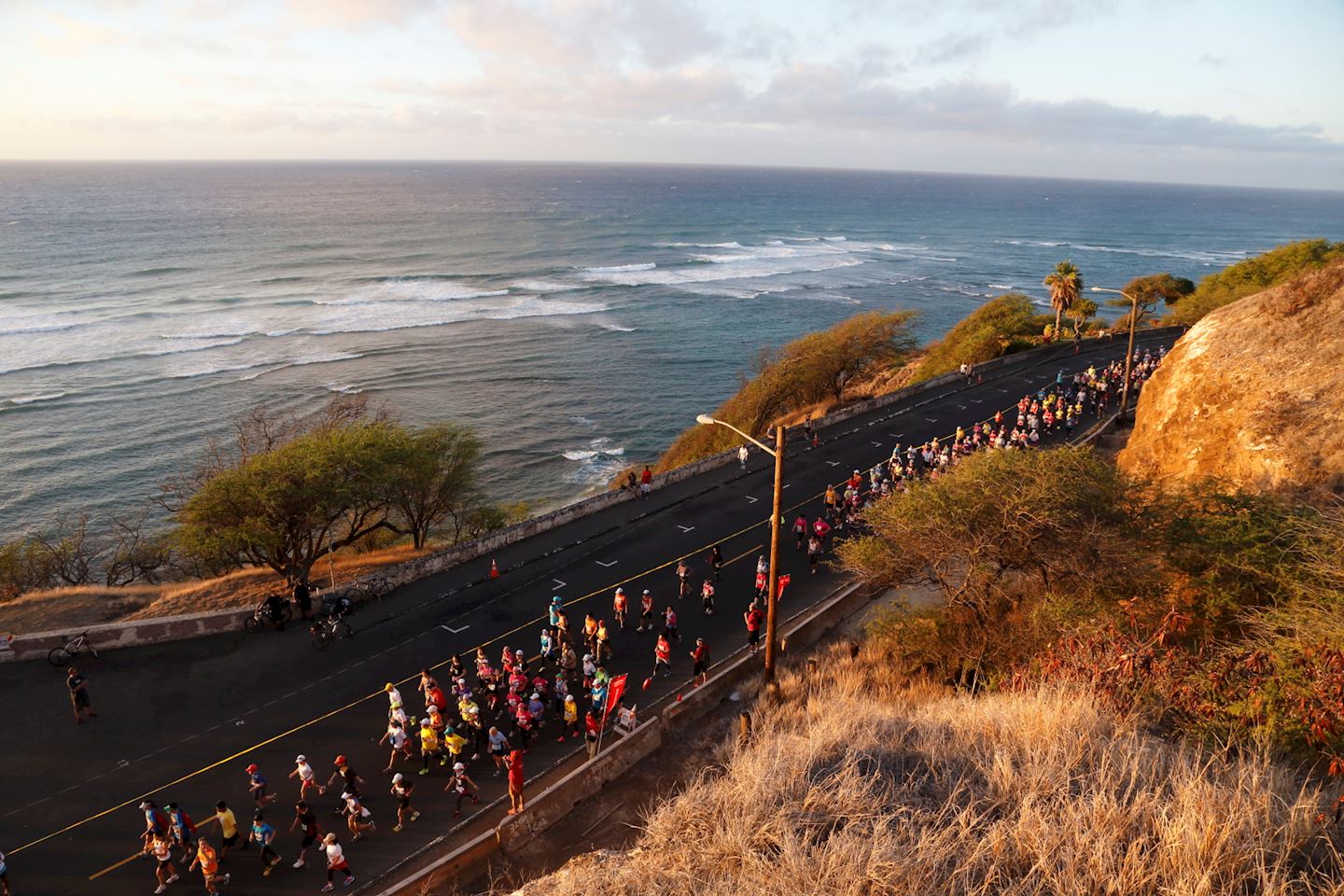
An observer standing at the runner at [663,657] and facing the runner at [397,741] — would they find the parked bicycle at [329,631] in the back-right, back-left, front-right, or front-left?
front-right

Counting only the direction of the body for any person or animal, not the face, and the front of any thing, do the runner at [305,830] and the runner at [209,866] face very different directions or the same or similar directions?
same or similar directions

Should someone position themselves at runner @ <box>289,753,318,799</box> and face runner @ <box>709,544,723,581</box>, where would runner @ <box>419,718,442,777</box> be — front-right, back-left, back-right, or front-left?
front-right

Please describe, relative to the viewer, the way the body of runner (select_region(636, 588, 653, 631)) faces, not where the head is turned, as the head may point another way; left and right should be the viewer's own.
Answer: facing the viewer and to the left of the viewer

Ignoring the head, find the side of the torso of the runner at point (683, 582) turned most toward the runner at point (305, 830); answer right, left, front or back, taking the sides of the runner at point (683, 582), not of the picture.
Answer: front

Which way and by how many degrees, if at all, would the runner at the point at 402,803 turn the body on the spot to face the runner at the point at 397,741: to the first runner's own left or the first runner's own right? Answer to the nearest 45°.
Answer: approximately 135° to the first runner's own right

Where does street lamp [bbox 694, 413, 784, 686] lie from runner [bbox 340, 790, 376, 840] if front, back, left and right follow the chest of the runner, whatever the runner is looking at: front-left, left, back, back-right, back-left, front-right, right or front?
back-left

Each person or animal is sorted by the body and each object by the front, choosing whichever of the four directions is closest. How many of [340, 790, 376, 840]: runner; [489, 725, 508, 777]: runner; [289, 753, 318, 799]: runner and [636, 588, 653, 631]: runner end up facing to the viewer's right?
0

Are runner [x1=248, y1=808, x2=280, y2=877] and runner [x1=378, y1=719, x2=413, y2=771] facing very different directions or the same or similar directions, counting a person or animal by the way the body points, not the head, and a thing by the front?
same or similar directions

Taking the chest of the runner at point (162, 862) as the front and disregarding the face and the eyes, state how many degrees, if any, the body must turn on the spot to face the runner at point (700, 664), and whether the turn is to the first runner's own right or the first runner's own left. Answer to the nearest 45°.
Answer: approximately 135° to the first runner's own left
